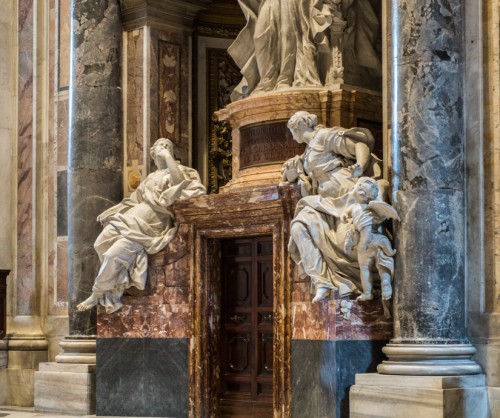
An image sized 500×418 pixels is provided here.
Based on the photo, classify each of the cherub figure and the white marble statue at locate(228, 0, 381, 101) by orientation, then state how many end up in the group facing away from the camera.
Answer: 0

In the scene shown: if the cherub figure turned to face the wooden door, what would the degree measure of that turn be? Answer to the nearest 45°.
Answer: approximately 90° to its right

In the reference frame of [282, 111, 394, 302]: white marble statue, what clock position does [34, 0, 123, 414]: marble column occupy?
The marble column is roughly at 3 o'clock from the white marble statue.

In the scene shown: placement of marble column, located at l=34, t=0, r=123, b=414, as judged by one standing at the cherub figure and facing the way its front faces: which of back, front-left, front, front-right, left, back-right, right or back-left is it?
right

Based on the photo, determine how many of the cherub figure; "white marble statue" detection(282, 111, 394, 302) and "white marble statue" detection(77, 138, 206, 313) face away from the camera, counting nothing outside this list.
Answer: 0

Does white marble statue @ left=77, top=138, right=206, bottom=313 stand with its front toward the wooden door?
no

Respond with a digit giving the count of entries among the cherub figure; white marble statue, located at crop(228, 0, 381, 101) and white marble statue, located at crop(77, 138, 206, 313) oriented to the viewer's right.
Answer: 0

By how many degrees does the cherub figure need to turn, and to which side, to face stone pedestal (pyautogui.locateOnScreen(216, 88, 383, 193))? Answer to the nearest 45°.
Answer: approximately 90° to its right

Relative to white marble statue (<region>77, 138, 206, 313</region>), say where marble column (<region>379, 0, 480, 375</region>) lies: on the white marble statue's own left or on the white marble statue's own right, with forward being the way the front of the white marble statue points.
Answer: on the white marble statue's own left

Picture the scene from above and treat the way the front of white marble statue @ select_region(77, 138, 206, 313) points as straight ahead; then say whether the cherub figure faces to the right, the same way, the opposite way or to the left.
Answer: the same way

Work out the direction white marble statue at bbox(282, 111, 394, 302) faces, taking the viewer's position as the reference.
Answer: facing the viewer and to the left of the viewer

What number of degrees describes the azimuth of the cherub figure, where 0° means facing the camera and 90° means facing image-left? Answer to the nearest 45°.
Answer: approximately 45°

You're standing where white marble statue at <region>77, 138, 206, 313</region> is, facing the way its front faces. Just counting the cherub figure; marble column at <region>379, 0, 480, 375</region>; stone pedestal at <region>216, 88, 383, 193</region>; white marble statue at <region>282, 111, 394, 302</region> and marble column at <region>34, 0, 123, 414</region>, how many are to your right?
1

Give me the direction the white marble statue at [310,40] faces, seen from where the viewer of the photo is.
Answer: facing the viewer

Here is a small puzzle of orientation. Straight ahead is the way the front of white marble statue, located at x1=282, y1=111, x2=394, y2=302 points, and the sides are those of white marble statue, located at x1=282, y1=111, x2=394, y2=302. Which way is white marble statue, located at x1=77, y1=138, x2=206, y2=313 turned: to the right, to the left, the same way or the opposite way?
the same way

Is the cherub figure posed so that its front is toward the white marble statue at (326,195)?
no

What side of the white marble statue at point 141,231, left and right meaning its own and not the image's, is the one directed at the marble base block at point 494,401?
left
